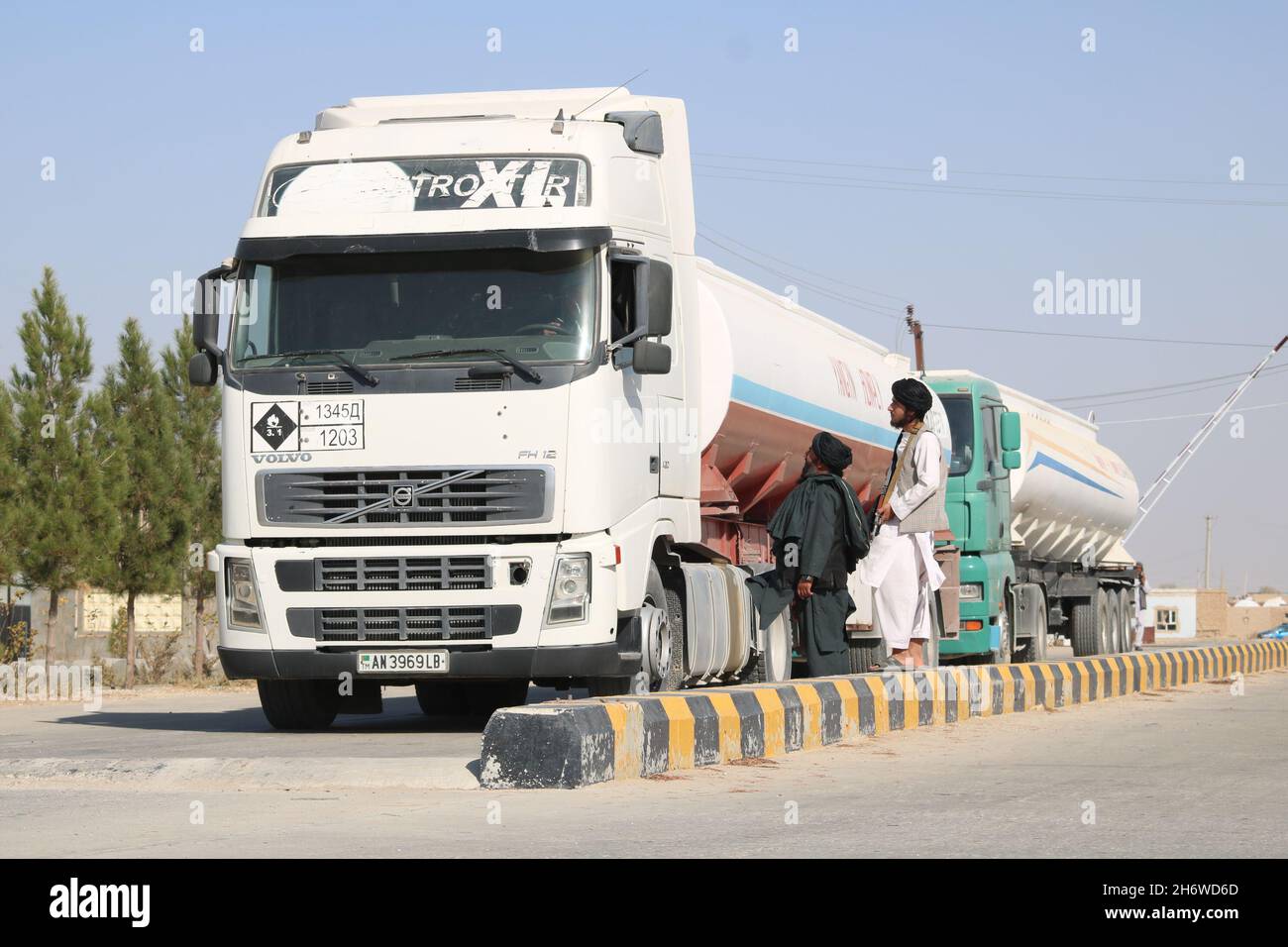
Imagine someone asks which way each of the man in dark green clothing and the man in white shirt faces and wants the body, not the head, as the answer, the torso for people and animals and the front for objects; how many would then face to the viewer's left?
2

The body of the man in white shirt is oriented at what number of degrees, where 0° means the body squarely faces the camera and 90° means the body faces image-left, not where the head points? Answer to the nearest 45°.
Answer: approximately 90°

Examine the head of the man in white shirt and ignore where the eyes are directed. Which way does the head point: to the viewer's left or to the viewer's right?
to the viewer's left

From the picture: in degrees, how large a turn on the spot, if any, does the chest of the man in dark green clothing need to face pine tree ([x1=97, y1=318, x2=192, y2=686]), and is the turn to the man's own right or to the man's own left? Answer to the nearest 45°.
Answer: approximately 45° to the man's own right

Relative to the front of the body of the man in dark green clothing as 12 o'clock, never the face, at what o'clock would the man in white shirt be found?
The man in white shirt is roughly at 5 o'clock from the man in dark green clothing.

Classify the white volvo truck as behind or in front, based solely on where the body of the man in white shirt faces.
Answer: in front

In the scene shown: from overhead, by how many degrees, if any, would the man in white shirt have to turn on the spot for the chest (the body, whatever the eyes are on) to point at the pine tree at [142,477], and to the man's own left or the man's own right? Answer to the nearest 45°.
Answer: approximately 45° to the man's own right

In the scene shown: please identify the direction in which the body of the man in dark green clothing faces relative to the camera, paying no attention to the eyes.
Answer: to the viewer's left

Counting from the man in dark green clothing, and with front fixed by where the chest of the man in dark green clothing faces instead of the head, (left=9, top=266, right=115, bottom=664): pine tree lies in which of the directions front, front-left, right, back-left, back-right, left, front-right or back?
front-right

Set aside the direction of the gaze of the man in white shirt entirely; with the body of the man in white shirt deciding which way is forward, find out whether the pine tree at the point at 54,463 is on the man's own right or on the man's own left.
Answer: on the man's own right
